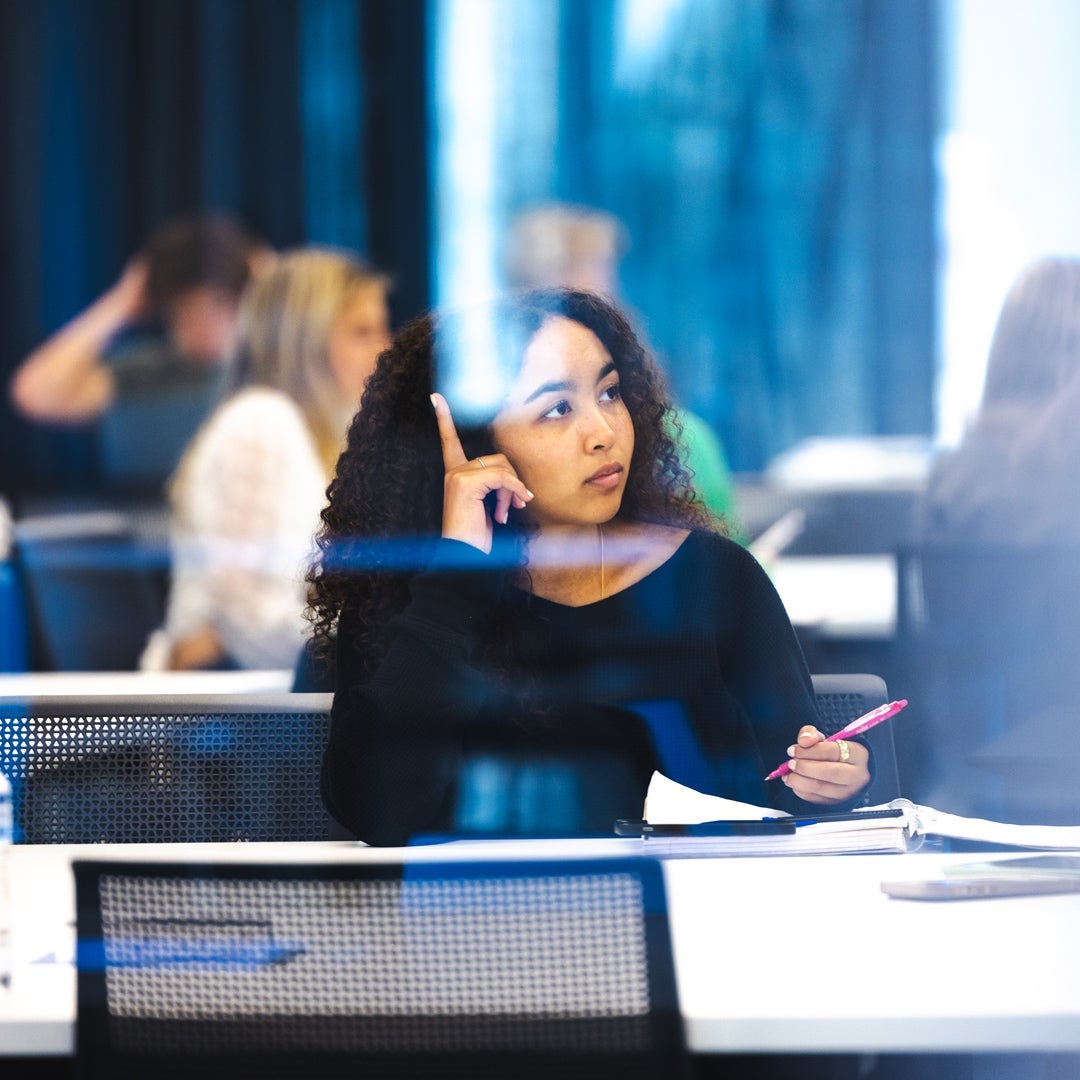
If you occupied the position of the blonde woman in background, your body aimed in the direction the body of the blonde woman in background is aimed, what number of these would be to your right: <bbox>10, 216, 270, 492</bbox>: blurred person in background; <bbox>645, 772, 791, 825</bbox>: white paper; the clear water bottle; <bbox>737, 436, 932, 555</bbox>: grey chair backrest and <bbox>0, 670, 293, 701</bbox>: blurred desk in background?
3

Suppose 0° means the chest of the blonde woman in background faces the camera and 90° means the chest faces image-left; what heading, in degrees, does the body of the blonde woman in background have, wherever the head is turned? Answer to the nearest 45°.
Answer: approximately 270°

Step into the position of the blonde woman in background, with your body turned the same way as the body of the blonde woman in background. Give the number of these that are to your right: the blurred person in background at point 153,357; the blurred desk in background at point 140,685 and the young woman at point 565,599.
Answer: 2

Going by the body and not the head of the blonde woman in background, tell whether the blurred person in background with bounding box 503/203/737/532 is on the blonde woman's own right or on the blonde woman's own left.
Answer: on the blonde woman's own left

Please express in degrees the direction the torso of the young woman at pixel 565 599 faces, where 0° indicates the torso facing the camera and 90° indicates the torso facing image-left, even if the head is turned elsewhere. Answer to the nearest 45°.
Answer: approximately 315°
